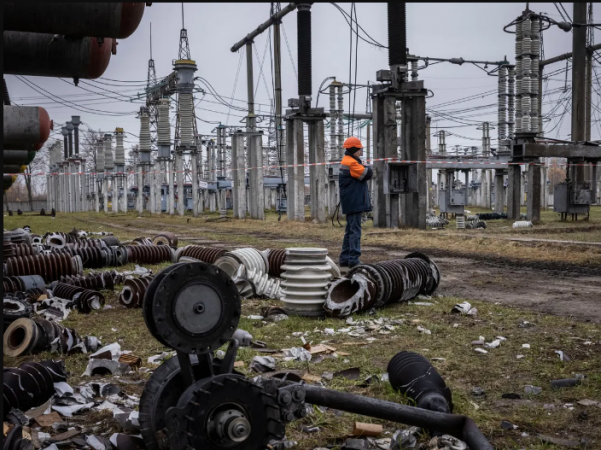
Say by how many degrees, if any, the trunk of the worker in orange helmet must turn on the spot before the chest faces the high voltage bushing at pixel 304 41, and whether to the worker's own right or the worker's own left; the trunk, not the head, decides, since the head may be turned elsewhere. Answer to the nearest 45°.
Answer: approximately 90° to the worker's own left

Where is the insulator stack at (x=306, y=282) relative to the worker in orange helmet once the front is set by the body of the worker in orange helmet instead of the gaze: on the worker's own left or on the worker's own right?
on the worker's own right

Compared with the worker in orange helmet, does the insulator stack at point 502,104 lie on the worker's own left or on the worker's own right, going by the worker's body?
on the worker's own left

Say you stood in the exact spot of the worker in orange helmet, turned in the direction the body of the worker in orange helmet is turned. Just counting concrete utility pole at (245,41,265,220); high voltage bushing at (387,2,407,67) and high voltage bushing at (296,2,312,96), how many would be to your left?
3

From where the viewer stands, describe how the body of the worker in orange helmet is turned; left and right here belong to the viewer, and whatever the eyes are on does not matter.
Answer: facing to the right of the viewer

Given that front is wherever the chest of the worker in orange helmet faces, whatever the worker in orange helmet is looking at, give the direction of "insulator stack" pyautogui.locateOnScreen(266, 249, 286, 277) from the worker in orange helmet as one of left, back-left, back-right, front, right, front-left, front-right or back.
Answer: back-right

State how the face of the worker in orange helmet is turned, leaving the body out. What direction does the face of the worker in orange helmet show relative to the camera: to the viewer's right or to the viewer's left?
to the viewer's right

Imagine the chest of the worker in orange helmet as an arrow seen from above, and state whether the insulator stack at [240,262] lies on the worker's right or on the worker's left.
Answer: on the worker's right

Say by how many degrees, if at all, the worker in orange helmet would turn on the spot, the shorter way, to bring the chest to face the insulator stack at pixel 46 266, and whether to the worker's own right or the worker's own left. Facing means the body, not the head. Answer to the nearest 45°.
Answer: approximately 180°

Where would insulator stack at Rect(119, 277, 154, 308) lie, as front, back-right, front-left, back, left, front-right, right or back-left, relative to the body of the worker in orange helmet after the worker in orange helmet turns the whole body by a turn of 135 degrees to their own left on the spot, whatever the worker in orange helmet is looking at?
left
